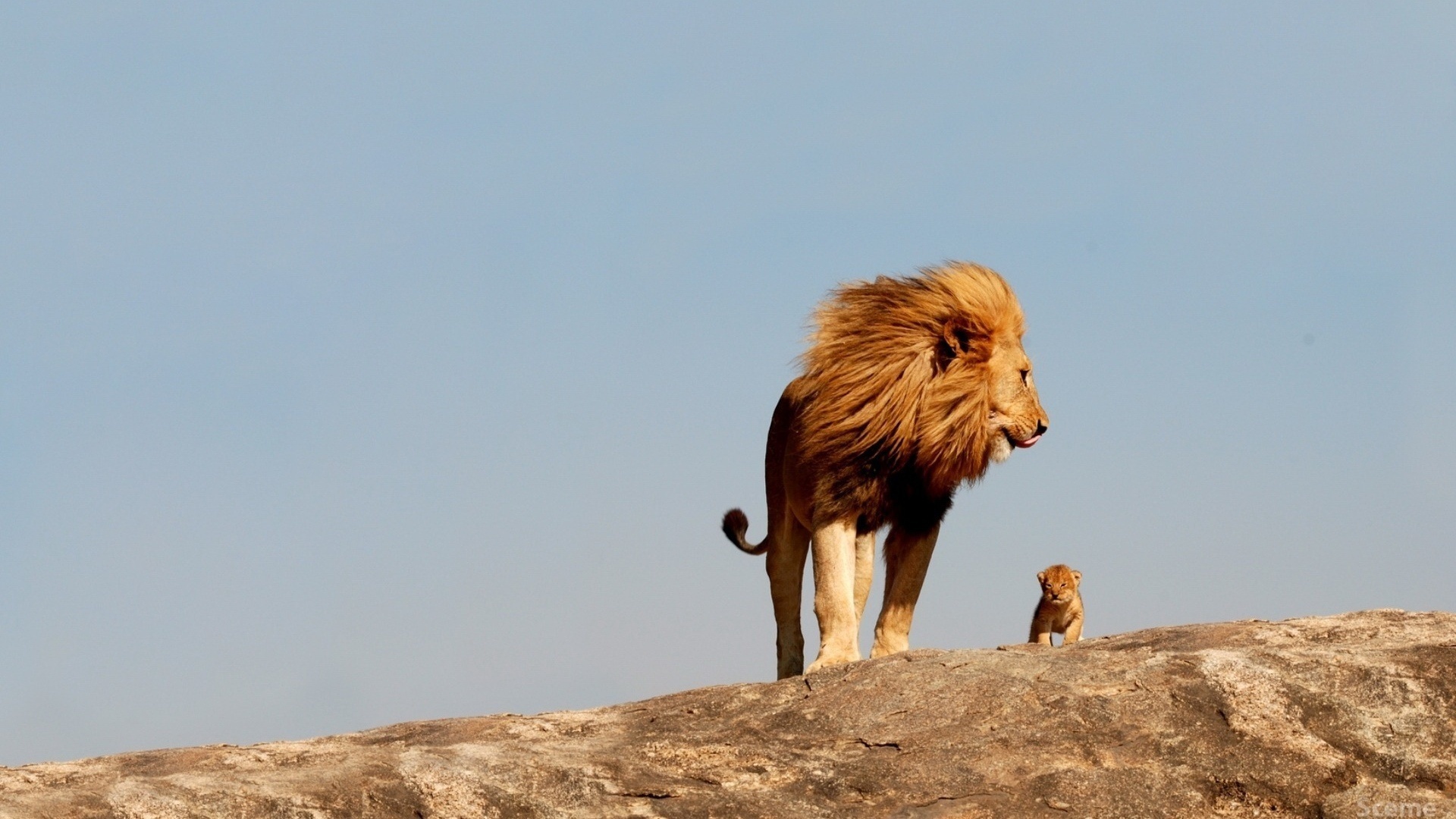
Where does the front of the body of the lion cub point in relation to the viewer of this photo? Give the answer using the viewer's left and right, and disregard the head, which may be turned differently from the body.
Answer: facing the viewer

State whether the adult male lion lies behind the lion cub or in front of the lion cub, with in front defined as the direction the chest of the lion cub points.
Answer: in front
